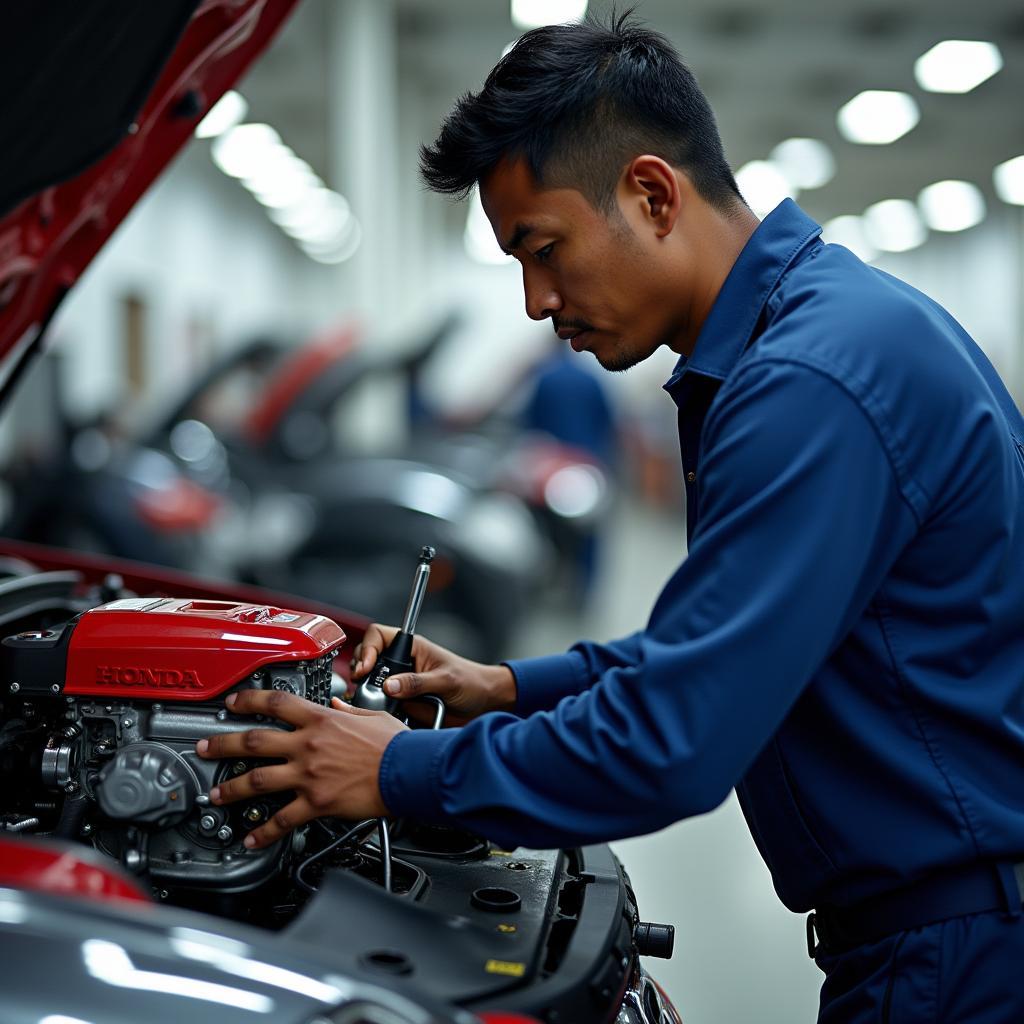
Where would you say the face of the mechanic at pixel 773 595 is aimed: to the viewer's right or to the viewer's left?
to the viewer's left

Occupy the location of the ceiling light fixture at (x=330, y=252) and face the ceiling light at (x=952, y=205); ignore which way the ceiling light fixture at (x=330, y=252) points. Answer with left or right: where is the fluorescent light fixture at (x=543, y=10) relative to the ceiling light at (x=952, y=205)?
right

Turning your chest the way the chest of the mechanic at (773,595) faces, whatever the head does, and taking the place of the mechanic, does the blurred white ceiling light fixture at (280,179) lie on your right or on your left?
on your right

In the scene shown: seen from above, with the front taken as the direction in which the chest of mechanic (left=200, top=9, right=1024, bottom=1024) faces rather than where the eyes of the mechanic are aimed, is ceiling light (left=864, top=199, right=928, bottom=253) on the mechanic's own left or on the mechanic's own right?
on the mechanic's own right

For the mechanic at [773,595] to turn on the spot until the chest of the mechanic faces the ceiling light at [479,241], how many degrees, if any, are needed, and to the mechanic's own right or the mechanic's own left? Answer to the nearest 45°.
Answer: approximately 90° to the mechanic's own right

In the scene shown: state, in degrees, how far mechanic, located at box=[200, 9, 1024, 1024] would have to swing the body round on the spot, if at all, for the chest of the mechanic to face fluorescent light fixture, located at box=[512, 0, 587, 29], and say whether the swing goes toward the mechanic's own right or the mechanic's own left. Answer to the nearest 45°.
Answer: approximately 90° to the mechanic's own right

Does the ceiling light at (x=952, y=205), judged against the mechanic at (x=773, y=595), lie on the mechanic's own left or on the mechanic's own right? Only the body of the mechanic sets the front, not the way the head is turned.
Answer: on the mechanic's own right

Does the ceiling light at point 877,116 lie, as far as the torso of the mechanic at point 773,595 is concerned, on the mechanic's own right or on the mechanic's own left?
on the mechanic's own right

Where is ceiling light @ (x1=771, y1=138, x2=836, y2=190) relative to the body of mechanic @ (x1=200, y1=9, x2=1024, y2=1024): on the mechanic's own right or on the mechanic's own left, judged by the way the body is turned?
on the mechanic's own right

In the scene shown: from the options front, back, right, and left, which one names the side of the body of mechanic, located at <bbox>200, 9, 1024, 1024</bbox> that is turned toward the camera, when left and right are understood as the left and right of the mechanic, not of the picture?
left
